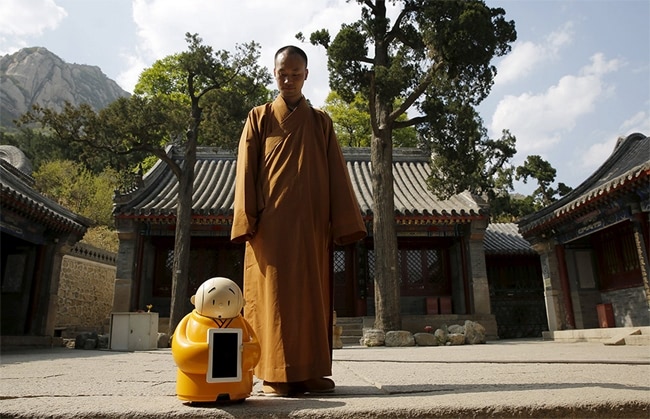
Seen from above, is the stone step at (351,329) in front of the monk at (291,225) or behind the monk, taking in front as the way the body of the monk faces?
behind

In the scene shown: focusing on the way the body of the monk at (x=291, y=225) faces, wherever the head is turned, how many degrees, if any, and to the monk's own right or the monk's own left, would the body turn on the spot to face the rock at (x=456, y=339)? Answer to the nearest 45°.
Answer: approximately 135° to the monk's own left

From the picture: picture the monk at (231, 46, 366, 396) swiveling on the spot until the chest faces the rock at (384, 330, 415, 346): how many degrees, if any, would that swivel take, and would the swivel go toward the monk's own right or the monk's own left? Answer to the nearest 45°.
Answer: approximately 180°

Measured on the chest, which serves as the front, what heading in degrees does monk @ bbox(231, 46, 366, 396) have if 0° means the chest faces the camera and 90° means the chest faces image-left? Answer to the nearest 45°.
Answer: approximately 0°

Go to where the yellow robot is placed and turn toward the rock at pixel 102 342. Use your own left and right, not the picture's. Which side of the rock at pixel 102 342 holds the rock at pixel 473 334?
right

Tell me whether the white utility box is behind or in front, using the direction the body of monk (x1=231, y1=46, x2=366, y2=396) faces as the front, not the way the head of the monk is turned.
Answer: behind

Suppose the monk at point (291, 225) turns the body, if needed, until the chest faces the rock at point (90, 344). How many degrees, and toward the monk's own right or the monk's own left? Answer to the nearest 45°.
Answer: approximately 135° to the monk's own right

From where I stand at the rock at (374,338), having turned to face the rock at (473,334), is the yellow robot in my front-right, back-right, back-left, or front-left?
back-right

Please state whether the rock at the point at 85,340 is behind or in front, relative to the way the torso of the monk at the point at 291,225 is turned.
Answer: behind

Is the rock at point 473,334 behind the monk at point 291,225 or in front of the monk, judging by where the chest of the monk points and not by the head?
behind
